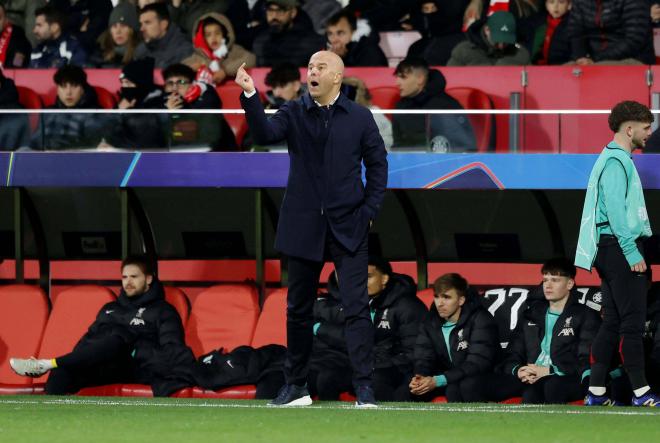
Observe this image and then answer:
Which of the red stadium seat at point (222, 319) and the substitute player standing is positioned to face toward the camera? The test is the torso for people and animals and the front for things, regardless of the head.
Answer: the red stadium seat

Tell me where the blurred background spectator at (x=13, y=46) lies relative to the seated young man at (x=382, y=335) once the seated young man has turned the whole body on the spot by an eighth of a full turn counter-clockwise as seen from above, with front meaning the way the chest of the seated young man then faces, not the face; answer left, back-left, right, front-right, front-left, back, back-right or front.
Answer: back-right

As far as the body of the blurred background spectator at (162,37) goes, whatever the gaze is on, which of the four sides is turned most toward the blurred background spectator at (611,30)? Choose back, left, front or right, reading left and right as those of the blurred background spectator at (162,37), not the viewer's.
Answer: left

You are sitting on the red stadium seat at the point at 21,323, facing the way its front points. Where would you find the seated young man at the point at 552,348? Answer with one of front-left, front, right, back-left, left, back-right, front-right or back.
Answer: front-left

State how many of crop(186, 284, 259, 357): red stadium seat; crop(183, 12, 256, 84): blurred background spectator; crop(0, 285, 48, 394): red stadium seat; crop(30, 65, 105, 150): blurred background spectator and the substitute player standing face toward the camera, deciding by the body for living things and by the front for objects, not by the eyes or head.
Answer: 4

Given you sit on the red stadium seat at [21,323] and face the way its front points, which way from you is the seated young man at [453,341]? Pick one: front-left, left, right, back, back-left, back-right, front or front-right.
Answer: front-left

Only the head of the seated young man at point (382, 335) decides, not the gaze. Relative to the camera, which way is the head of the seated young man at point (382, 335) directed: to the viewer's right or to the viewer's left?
to the viewer's left

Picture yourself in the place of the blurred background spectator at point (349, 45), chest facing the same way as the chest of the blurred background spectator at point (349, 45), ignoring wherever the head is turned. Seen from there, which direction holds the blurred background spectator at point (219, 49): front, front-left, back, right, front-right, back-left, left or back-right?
front-right

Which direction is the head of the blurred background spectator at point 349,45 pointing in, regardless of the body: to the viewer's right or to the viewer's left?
to the viewer's left

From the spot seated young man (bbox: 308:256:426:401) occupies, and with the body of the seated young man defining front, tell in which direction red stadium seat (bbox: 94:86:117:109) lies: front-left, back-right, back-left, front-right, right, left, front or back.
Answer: right

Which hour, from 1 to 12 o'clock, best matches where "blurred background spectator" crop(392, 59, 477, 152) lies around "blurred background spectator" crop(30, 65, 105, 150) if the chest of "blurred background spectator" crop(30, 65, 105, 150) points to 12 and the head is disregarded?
"blurred background spectator" crop(392, 59, 477, 152) is roughly at 10 o'clock from "blurred background spectator" crop(30, 65, 105, 150).

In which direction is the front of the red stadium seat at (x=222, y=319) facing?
toward the camera

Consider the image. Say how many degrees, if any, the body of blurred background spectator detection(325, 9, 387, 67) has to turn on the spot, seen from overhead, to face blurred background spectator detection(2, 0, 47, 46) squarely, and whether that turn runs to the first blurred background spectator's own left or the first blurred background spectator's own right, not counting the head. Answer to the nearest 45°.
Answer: approximately 90° to the first blurred background spectator's own right

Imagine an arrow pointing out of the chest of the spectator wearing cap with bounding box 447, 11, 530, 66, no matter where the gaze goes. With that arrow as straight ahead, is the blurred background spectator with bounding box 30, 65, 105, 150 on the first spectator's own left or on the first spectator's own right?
on the first spectator's own right
